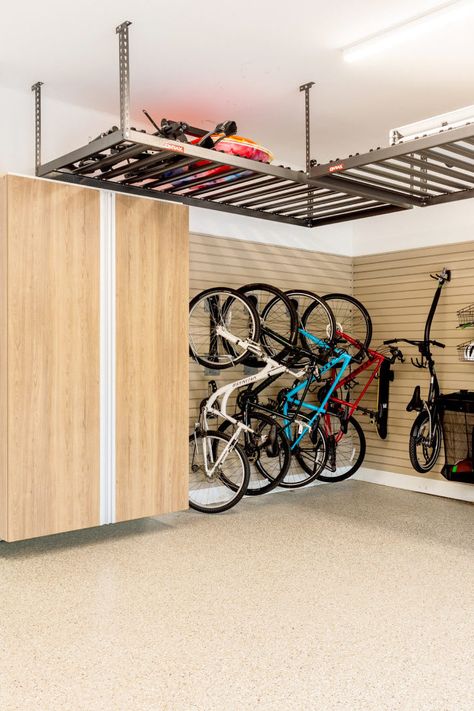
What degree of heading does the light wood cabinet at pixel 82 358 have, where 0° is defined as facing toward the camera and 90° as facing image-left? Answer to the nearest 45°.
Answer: approximately 315°

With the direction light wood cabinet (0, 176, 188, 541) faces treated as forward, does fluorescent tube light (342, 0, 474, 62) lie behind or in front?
in front

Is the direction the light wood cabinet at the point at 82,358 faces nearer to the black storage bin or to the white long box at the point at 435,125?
the white long box

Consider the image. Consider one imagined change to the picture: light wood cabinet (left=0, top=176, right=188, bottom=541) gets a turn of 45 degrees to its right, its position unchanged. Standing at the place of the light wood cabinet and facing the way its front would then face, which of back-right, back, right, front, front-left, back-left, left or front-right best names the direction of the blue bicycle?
back-left

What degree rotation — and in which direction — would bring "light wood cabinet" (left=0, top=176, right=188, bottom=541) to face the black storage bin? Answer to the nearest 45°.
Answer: approximately 45° to its left

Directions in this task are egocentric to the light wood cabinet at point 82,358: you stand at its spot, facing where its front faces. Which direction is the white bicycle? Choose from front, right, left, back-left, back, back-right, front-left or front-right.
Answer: left

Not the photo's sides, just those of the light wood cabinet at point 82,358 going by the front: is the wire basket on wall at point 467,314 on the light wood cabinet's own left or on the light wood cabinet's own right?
on the light wood cabinet's own left

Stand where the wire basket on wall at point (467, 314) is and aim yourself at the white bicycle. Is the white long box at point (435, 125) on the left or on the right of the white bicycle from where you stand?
left

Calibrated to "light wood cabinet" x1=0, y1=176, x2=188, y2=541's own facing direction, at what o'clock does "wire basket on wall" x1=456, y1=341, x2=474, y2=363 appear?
The wire basket on wall is roughly at 10 o'clock from the light wood cabinet.

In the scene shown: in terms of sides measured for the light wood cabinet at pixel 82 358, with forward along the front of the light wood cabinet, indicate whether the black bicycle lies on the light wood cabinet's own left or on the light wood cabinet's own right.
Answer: on the light wood cabinet's own left

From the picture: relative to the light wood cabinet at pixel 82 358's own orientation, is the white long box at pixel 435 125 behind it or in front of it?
in front
